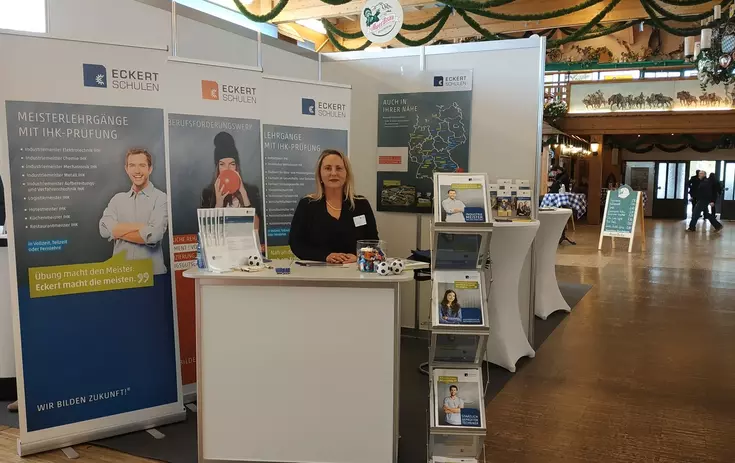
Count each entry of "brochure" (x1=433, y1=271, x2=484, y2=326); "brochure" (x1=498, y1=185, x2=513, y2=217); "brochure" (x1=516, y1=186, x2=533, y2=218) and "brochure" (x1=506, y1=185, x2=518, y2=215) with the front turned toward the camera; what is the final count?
4

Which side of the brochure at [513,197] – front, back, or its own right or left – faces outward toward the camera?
front

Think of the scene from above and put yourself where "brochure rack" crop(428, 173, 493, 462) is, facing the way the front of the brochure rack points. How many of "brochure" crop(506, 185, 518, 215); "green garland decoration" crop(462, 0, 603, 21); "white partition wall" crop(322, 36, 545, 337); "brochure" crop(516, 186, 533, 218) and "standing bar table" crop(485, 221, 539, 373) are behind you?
5

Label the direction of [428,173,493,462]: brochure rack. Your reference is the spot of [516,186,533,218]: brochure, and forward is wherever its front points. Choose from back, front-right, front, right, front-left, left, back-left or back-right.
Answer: front

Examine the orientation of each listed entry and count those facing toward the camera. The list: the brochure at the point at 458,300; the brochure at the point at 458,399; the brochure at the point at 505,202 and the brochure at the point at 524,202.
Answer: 4

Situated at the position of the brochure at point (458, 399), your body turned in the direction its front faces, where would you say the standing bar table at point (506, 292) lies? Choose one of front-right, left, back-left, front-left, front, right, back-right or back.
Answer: back

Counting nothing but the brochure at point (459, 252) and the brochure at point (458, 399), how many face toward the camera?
2

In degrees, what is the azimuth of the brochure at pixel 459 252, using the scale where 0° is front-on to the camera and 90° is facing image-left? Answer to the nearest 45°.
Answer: approximately 0°

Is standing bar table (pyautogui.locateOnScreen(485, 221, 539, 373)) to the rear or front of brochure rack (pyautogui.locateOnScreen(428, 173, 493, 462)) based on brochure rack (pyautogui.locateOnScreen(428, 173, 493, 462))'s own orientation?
to the rear

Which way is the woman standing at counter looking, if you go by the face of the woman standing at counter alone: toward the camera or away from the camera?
toward the camera

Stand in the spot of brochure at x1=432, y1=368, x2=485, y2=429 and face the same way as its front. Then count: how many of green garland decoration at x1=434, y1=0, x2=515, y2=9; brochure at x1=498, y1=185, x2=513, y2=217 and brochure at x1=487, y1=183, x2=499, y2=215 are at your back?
3

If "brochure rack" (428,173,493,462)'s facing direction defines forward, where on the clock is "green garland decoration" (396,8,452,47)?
The green garland decoration is roughly at 6 o'clock from the brochure rack.

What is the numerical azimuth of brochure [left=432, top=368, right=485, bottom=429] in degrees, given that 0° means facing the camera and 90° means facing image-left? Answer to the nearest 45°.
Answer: approximately 0°

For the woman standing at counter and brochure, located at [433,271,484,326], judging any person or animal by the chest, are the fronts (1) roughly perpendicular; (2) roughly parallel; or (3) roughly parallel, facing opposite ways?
roughly parallel

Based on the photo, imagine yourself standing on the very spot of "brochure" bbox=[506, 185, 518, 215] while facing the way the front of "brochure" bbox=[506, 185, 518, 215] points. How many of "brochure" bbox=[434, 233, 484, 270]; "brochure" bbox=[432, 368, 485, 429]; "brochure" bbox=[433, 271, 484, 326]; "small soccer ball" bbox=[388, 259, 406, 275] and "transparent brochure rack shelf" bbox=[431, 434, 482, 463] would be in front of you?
5

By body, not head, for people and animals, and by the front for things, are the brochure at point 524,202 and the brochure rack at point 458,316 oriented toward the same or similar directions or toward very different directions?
same or similar directions

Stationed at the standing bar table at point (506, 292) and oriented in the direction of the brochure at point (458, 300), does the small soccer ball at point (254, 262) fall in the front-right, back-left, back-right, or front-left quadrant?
front-right

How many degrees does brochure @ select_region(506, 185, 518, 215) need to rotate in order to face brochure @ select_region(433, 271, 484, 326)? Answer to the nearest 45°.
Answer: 0° — it already faces it

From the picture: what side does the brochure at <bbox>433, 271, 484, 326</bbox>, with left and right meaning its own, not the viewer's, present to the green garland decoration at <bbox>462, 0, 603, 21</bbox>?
back
